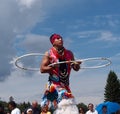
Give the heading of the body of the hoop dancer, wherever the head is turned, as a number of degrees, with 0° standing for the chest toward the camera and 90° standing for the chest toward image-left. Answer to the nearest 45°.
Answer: approximately 315°
